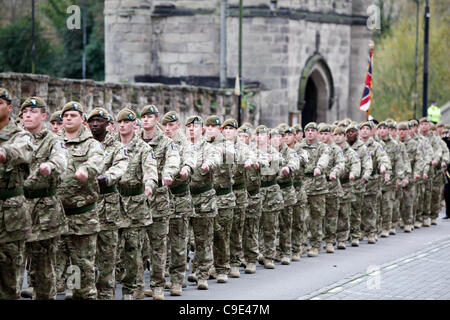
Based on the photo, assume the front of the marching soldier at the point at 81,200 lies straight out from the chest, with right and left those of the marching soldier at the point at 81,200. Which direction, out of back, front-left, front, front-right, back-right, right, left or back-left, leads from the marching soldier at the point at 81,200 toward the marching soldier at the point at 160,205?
back

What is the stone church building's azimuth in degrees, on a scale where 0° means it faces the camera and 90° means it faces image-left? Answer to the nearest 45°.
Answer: approximately 315°

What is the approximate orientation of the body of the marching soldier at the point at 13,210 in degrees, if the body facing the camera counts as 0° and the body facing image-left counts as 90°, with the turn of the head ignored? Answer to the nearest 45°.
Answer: approximately 45°

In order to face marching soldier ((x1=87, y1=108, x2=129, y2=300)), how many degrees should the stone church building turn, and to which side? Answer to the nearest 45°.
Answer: approximately 45° to its right

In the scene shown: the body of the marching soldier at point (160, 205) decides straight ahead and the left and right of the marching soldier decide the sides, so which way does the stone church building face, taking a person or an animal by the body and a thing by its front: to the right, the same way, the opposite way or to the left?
to the left

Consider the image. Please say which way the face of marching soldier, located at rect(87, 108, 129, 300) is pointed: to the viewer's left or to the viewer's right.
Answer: to the viewer's left

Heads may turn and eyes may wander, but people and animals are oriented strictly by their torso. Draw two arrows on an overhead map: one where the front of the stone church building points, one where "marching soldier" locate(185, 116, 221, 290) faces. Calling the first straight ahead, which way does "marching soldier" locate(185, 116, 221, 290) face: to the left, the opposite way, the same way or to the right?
to the right

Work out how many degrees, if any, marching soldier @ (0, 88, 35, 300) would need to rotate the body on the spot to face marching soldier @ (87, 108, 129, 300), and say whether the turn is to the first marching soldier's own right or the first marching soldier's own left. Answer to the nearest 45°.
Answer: approximately 180°
